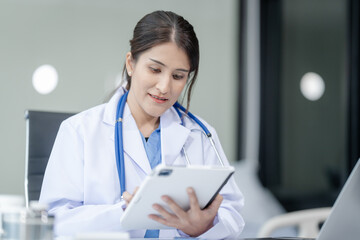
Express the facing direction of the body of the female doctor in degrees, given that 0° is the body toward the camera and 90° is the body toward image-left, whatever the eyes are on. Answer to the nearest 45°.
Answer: approximately 315°

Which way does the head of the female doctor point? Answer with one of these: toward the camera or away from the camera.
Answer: toward the camera

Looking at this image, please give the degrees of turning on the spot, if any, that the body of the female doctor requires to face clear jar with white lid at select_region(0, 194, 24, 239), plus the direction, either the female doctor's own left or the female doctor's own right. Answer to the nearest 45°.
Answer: approximately 45° to the female doctor's own right
